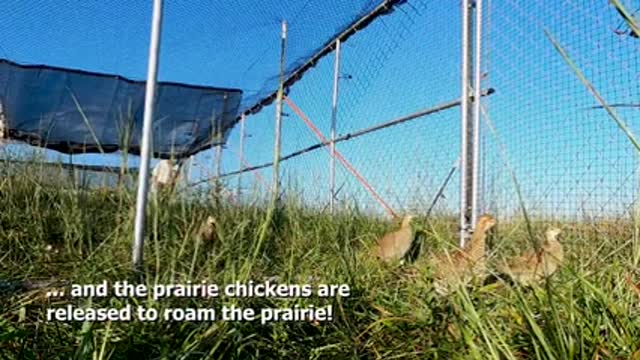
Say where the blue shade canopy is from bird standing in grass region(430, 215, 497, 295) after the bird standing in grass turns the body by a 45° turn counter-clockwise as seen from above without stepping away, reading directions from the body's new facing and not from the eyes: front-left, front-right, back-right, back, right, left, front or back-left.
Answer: left

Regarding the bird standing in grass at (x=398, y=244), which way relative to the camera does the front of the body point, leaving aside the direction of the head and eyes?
to the viewer's right

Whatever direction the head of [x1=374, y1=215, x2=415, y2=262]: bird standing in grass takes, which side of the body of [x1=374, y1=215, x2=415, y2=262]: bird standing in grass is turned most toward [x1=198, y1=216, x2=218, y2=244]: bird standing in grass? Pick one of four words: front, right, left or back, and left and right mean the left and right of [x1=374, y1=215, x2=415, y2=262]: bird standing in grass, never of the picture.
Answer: back

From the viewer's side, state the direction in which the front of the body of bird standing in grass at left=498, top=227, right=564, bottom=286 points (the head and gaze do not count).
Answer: to the viewer's right

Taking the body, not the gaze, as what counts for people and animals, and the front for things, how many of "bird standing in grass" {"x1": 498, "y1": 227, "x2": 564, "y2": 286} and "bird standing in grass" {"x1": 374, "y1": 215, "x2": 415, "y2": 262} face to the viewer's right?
2

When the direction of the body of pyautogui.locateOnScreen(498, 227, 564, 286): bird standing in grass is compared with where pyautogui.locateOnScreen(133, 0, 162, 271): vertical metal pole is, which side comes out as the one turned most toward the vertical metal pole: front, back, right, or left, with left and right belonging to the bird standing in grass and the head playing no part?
back

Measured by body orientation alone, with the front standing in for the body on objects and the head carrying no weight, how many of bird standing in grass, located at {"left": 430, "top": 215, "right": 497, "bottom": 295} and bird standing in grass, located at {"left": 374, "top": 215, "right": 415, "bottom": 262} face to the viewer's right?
2

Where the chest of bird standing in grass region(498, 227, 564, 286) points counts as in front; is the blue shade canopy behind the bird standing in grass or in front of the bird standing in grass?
behind

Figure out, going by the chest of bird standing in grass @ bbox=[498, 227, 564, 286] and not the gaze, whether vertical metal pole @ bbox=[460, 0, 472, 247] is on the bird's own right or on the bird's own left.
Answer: on the bird's own left

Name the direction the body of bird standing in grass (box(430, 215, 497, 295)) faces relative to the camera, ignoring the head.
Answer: to the viewer's right
